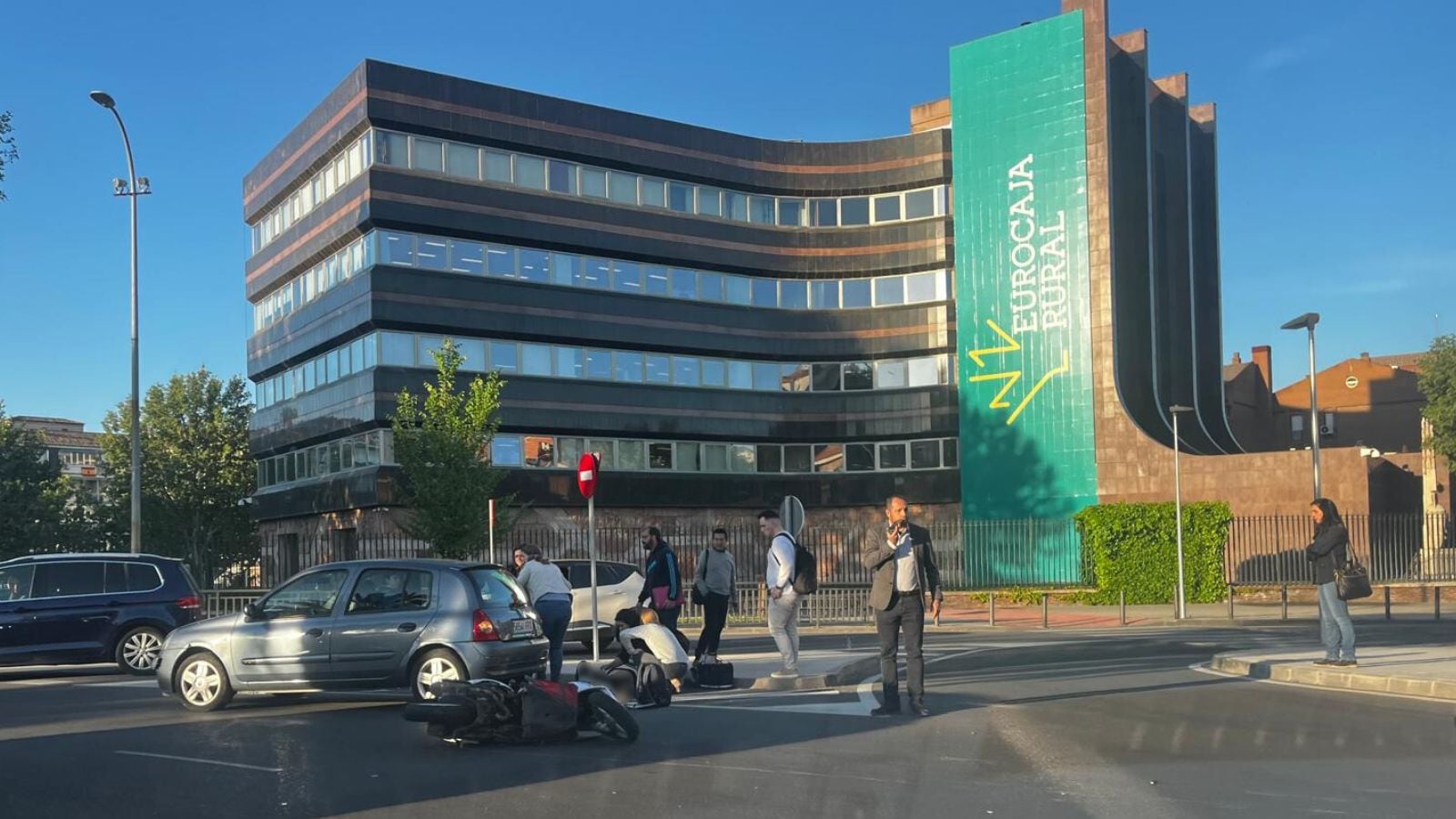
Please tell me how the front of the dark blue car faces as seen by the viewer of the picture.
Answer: facing to the left of the viewer

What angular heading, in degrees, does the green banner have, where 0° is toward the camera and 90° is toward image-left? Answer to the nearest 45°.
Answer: approximately 0°

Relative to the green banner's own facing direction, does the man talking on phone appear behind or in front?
in front

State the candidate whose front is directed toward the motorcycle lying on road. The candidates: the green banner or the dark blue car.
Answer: the green banner

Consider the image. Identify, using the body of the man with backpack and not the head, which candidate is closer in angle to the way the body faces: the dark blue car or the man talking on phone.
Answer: the dark blue car

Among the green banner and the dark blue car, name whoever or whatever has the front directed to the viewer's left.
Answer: the dark blue car

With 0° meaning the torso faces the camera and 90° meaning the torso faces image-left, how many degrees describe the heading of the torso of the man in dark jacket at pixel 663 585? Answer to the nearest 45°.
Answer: approximately 45°

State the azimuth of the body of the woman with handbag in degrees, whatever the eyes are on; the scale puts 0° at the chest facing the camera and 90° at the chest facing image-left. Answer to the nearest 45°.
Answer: approximately 90°

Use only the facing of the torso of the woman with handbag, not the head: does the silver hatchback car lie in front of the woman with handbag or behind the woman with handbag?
in front

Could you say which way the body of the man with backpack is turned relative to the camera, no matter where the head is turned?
to the viewer's left

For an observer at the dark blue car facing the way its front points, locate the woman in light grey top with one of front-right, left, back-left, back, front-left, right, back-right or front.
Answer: back-left

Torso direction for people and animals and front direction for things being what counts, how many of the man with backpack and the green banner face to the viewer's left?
1

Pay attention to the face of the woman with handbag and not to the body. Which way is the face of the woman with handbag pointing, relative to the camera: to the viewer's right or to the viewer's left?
to the viewer's left
